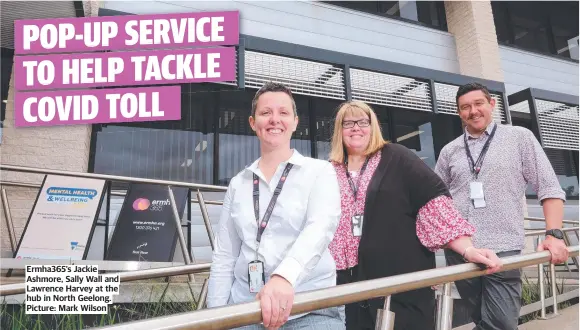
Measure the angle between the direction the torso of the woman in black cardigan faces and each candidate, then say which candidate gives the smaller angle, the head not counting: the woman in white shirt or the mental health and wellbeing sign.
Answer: the woman in white shirt

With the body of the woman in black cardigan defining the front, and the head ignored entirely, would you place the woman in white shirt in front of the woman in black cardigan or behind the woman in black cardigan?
in front

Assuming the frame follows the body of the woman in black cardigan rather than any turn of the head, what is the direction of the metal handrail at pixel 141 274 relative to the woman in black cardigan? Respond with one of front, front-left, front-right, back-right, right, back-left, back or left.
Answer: front-right

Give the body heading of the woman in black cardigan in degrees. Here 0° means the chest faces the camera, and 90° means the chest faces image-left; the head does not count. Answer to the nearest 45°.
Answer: approximately 45°
